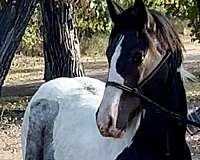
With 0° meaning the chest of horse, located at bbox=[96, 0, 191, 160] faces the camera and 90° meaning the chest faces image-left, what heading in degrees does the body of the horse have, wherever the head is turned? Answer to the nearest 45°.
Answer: approximately 45°

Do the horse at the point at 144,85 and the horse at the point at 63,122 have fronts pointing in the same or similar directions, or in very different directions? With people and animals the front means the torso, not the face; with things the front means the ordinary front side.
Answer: very different directions

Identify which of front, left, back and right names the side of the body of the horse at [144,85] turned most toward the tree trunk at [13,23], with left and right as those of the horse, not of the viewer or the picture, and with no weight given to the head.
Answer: back

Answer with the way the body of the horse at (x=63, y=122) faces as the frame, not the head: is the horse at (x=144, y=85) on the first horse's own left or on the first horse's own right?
on the first horse's own right

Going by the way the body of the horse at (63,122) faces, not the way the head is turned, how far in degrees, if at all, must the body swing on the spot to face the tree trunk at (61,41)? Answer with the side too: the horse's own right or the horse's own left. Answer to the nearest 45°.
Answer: approximately 135° to the horse's own left

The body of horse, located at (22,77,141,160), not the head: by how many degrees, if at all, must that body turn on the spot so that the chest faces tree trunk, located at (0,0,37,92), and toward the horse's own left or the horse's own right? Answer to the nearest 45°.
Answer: approximately 90° to the horse's own left
